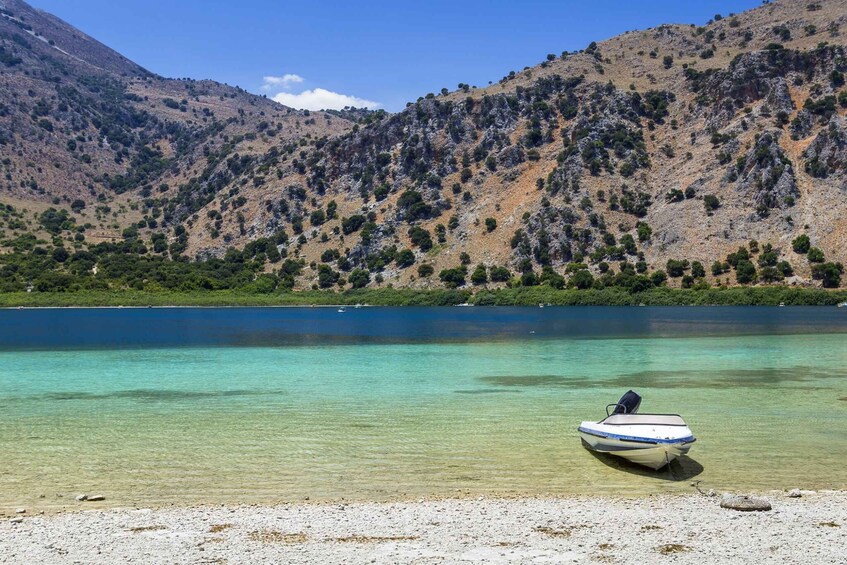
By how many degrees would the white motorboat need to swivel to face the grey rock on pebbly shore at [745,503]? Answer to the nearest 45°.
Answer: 0° — it already faces it

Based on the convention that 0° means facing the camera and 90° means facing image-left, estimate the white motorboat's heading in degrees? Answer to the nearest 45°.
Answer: approximately 315°
